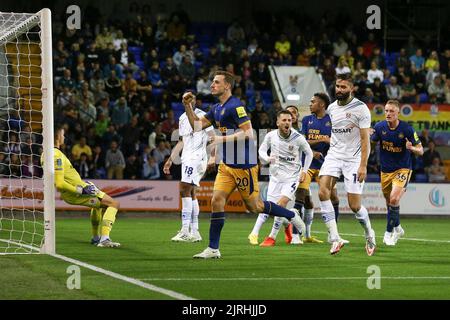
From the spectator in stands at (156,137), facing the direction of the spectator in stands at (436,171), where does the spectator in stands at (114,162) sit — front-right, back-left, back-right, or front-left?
back-right

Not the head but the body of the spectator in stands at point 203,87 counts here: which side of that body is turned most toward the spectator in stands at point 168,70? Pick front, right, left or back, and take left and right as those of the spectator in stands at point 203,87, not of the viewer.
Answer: right

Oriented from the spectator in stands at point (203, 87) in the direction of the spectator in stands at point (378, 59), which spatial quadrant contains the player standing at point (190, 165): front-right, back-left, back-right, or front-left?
back-right

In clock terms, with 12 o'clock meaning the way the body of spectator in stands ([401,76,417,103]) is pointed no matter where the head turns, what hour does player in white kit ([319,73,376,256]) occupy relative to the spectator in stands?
The player in white kit is roughly at 12 o'clock from the spectator in stands.

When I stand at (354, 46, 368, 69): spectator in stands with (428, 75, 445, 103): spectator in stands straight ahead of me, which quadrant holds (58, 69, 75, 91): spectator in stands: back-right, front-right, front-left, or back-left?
back-right

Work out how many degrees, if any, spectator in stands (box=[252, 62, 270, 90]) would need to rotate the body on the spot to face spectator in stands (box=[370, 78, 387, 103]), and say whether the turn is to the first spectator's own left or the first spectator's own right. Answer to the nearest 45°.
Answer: approximately 90° to the first spectator's own left

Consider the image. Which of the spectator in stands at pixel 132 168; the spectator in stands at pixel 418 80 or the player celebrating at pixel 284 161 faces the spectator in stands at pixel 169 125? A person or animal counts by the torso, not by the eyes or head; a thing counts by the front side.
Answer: the spectator in stands at pixel 418 80

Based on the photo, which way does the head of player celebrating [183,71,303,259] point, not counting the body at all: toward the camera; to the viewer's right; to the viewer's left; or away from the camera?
to the viewer's left

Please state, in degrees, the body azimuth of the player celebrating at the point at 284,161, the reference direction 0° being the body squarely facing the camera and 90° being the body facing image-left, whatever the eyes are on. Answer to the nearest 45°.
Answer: approximately 0°

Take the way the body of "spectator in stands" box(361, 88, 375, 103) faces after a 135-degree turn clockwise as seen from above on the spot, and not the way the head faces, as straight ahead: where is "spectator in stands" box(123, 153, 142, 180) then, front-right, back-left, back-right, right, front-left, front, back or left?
left

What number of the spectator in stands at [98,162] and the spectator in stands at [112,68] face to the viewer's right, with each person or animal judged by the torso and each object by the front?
0

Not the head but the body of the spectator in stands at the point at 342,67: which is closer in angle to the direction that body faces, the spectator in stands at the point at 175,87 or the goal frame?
the goal frame

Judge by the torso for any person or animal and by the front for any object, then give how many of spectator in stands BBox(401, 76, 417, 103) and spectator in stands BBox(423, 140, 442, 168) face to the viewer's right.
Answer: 0

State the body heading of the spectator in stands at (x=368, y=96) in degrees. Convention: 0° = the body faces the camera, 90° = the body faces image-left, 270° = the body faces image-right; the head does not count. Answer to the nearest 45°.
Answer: approximately 0°

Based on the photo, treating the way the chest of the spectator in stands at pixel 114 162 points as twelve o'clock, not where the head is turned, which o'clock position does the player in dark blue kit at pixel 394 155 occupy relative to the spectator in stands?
The player in dark blue kit is roughly at 11 o'clock from the spectator in stands.

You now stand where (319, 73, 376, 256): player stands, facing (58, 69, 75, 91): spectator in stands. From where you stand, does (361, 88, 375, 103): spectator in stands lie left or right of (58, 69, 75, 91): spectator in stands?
right
